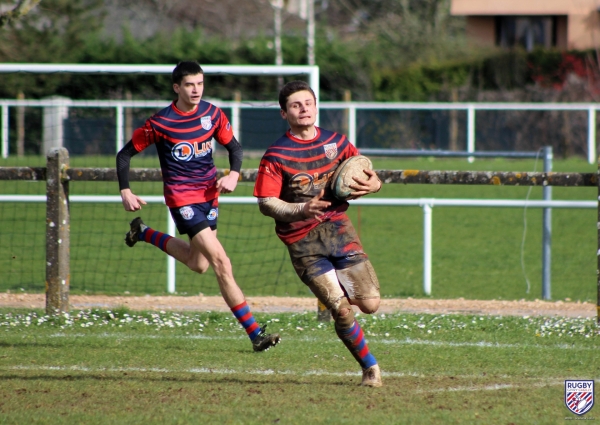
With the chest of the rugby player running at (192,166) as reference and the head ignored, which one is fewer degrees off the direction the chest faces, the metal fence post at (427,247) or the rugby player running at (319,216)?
the rugby player running

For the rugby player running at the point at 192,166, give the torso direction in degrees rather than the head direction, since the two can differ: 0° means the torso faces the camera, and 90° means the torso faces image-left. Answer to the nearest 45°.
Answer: approximately 315°

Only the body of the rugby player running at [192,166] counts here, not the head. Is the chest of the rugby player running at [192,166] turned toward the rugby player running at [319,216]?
yes

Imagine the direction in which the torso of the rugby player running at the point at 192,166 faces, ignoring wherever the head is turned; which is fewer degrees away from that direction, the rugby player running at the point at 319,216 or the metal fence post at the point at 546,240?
the rugby player running

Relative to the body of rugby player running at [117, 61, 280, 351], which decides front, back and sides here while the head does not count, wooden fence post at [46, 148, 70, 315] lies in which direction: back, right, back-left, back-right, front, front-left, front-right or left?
back

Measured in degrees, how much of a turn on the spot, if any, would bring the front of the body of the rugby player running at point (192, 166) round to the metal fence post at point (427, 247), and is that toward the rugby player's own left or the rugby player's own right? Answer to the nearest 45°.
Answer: approximately 90° to the rugby player's own left

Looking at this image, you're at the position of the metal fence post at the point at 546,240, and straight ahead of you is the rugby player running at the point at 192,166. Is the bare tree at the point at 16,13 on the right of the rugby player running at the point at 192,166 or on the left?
right

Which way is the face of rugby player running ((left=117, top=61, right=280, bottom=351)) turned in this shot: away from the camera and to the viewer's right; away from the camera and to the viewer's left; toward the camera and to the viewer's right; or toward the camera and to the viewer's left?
toward the camera and to the viewer's right

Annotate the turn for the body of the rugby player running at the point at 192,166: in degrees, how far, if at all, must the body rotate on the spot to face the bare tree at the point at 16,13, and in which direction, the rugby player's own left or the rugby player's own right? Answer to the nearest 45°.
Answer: approximately 180°

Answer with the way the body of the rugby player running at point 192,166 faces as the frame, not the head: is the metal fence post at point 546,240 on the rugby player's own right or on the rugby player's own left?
on the rugby player's own left
